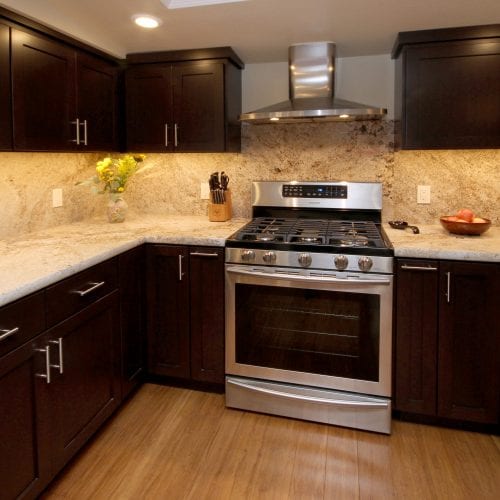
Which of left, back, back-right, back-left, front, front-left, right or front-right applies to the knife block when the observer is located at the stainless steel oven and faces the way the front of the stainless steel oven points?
back-right

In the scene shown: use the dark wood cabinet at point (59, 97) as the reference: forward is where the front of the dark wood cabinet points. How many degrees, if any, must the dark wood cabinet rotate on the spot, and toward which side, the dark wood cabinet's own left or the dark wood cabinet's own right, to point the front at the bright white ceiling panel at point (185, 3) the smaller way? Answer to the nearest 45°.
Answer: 0° — it already faces it

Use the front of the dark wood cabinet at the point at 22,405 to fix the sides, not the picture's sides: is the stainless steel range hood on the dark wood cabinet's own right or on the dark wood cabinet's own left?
on the dark wood cabinet's own left

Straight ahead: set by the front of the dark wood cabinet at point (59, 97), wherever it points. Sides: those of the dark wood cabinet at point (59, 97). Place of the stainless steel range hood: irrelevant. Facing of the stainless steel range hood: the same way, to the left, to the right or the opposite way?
to the right

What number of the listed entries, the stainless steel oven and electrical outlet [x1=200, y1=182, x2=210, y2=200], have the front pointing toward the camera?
2

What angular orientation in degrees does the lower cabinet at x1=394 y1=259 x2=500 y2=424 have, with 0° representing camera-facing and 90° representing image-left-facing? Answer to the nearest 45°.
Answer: approximately 45°

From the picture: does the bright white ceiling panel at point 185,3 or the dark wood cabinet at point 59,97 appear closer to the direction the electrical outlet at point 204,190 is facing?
the bright white ceiling panel

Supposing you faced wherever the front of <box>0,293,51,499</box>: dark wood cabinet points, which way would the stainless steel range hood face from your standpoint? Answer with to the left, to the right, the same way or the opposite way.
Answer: to the right
